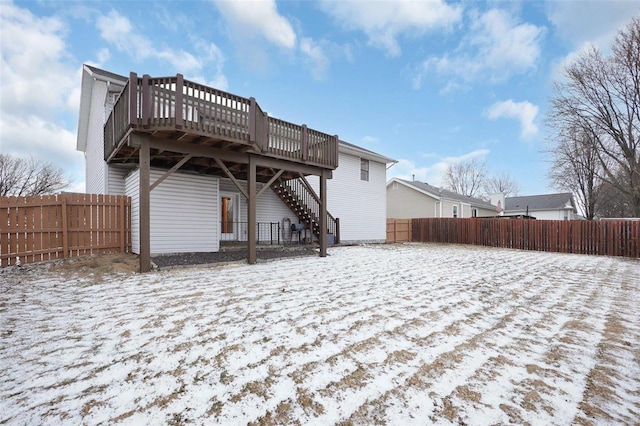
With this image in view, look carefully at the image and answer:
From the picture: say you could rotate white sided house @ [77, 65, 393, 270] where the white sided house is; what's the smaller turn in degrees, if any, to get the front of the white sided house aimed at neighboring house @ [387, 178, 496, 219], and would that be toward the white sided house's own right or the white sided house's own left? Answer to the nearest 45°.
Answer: approximately 90° to the white sided house's own right

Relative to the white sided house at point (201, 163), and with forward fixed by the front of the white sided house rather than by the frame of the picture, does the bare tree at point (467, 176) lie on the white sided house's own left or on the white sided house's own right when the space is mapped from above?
on the white sided house's own right

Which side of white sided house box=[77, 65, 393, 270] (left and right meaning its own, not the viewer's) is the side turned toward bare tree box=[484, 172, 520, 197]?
right

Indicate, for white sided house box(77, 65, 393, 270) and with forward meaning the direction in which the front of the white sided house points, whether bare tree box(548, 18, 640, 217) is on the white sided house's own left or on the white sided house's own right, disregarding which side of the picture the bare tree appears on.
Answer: on the white sided house's own right

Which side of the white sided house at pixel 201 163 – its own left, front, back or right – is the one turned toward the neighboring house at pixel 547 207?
right

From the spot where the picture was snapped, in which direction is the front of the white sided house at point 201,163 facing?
facing away from the viewer and to the left of the viewer

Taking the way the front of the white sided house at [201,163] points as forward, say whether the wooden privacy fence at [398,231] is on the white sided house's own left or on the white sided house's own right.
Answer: on the white sided house's own right

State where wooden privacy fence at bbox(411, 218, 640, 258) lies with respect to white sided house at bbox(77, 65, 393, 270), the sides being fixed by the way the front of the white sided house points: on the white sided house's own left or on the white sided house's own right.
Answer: on the white sided house's own right
